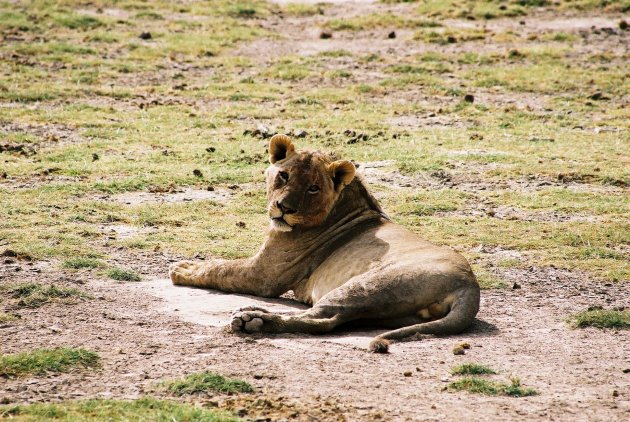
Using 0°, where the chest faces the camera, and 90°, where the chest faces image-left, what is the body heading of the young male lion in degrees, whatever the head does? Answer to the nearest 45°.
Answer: approximately 135°

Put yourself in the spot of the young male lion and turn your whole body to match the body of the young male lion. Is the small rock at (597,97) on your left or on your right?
on your right

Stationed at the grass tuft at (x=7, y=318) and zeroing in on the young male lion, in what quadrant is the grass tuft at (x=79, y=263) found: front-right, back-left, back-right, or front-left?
front-left

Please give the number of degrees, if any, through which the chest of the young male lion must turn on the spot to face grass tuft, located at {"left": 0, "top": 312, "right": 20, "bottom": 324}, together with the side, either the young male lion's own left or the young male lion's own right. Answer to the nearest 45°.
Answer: approximately 45° to the young male lion's own left

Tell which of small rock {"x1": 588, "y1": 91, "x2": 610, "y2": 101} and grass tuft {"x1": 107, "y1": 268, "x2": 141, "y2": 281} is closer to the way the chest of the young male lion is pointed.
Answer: the grass tuft

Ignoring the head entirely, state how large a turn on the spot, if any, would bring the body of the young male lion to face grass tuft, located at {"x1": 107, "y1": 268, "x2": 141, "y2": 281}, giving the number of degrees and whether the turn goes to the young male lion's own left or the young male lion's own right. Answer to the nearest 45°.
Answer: approximately 45° to the young male lion's own left

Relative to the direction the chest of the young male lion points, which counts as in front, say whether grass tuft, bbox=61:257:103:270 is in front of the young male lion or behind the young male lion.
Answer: in front

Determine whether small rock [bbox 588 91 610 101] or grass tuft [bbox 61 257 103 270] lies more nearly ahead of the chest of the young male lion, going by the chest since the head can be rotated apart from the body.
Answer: the grass tuft
